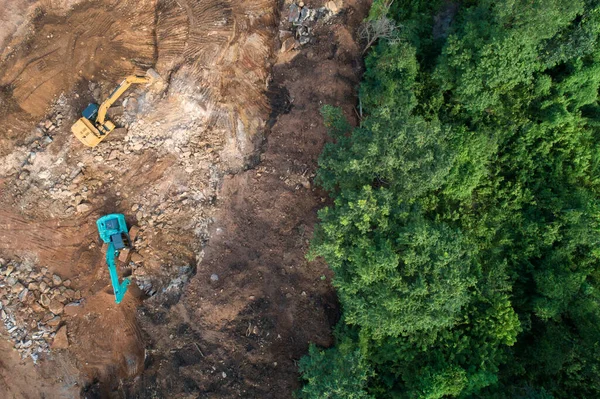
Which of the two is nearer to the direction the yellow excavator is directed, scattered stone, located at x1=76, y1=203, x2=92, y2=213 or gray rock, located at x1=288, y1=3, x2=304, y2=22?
the gray rock

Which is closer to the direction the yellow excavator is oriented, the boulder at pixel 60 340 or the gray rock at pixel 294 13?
the gray rock

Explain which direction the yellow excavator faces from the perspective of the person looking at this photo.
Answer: facing away from the viewer and to the right of the viewer

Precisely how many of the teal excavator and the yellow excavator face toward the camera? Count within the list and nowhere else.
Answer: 1

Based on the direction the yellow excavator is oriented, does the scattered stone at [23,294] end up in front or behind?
behind

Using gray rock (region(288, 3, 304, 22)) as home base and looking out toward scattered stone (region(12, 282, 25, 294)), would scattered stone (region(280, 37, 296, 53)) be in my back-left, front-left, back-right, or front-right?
front-left

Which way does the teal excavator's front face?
toward the camera

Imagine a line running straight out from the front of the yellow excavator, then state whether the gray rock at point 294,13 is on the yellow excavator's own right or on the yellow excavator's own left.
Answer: on the yellow excavator's own right

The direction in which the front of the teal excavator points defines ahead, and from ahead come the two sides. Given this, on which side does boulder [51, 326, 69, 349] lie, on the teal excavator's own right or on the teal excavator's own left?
on the teal excavator's own right

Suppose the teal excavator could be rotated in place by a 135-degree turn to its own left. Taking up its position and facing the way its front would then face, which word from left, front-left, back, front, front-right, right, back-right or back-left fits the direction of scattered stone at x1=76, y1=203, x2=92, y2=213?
front-left
